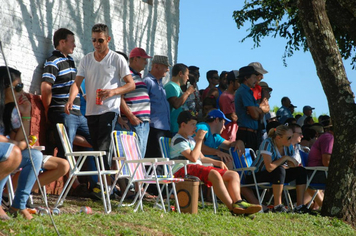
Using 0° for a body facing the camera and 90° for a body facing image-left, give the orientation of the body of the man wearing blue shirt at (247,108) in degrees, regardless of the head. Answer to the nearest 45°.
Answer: approximately 270°

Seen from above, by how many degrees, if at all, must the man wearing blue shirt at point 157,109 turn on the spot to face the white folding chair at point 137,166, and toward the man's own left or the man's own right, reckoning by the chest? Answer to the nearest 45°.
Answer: approximately 90° to the man's own right

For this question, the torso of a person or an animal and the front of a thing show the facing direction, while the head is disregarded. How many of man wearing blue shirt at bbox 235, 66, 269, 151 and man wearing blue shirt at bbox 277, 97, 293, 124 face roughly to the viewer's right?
2

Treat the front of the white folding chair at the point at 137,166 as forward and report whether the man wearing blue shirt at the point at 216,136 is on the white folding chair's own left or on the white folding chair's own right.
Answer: on the white folding chair's own left

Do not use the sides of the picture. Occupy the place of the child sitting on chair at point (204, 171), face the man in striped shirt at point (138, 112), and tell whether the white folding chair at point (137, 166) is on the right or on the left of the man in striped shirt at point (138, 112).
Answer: left

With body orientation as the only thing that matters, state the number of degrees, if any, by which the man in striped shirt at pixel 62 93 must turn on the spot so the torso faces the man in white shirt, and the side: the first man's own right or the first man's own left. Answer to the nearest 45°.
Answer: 0° — they already face them

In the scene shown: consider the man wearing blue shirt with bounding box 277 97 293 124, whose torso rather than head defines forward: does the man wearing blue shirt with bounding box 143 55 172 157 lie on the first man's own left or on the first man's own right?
on the first man's own right
